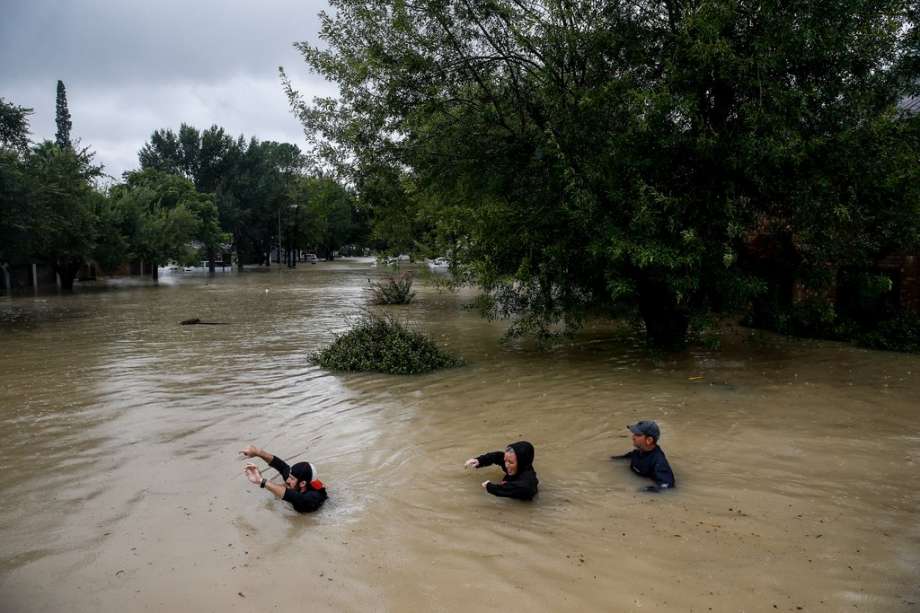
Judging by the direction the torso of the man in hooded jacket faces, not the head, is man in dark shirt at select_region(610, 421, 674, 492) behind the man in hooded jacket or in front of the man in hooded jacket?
behind

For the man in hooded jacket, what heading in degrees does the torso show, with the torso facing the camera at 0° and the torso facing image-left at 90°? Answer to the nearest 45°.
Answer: approximately 90°

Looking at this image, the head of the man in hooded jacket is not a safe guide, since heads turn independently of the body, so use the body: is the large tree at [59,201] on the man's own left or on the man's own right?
on the man's own right

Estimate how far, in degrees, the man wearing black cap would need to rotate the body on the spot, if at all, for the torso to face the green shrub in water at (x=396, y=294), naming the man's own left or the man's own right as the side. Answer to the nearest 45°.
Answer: approximately 90° to the man's own right

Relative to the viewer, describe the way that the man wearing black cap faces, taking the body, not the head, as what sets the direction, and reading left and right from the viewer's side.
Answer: facing to the left of the viewer

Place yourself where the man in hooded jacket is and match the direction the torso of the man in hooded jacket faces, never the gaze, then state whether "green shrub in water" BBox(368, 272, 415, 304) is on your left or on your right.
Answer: on your right

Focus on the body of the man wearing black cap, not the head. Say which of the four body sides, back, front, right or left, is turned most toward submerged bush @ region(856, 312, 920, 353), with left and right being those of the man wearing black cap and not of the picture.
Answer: back

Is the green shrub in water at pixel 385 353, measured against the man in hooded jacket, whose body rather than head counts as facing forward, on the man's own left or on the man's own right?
on the man's own right

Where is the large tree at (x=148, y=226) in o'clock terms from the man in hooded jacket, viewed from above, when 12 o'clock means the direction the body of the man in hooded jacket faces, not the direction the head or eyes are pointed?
The large tree is roughly at 2 o'clock from the man in hooded jacket.

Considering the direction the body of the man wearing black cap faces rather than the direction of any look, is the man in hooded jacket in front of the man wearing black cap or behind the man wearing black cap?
behind

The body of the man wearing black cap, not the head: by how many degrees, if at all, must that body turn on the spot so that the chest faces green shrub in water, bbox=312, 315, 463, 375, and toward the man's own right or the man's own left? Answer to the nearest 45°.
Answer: approximately 90° to the man's own right
